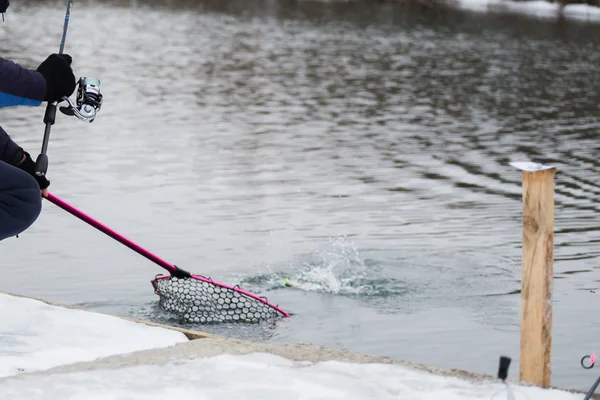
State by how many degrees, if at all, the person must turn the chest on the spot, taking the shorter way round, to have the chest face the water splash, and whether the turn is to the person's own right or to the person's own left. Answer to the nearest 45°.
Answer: approximately 45° to the person's own left

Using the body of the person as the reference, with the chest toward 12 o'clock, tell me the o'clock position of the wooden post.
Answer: The wooden post is roughly at 1 o'clock from the person.

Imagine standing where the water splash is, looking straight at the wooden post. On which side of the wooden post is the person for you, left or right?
right

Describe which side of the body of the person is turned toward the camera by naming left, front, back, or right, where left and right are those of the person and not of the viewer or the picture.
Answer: right

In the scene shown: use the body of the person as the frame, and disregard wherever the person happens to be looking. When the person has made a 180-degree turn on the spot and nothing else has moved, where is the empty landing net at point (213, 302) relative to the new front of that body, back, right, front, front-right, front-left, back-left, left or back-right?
back-right
